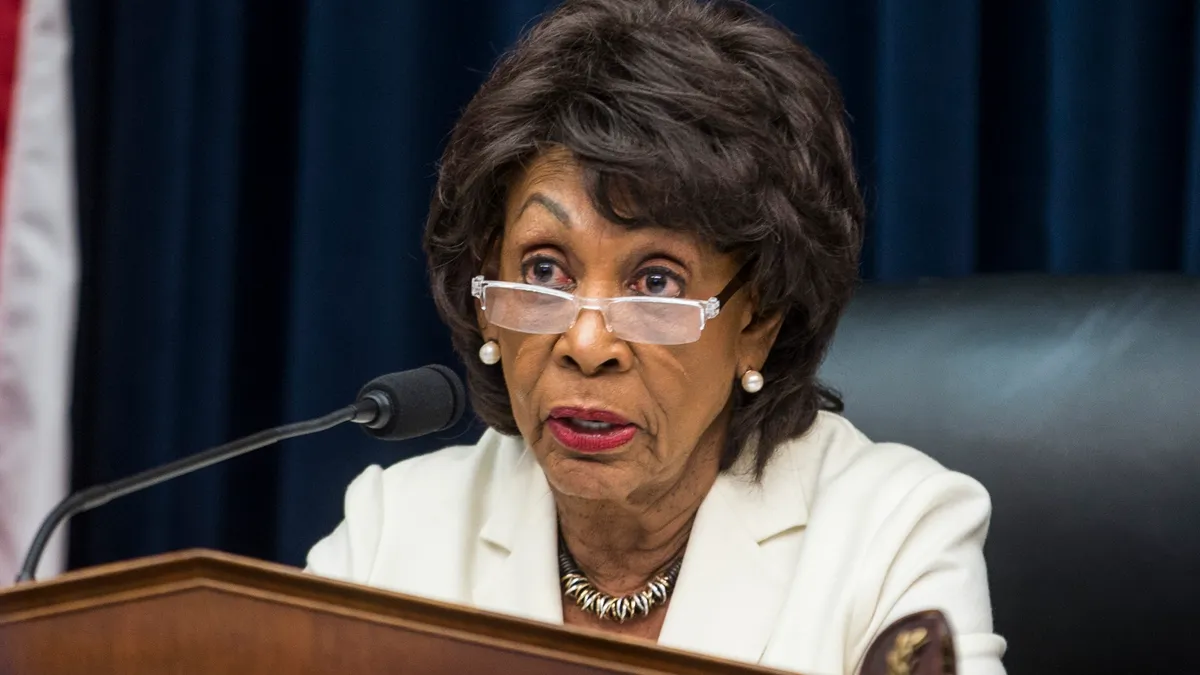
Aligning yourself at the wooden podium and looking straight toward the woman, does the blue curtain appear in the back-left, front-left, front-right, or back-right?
front-left

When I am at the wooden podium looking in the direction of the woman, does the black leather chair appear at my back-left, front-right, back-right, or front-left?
front-right

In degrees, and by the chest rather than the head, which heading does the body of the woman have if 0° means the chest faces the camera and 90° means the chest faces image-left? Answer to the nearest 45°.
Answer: approximately 45°

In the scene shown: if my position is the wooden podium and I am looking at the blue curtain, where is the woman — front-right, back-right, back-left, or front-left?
front-right

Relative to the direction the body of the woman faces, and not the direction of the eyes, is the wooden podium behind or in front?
in front

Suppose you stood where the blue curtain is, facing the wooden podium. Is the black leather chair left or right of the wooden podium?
left
